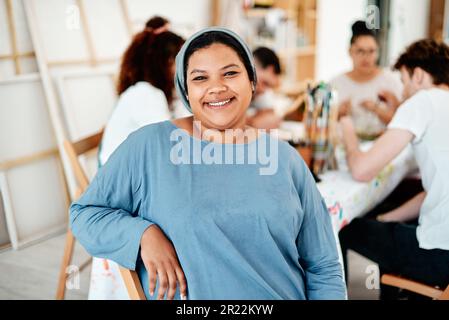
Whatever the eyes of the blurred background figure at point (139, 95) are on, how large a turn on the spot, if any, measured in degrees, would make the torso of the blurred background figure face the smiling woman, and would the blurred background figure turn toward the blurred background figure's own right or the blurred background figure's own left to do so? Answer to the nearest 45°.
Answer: approximately 135° to the blurred background figure's own right

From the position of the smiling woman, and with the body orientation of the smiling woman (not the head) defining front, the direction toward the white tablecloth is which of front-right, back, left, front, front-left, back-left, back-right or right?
back-left

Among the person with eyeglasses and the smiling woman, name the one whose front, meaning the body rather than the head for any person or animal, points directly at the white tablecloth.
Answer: the person with eyeglasses

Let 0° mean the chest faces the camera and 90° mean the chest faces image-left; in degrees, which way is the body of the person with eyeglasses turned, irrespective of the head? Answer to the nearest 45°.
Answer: approximately 0°

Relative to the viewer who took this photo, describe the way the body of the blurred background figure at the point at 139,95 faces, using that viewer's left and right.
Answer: facing away from the viewer and to the right of the viewer

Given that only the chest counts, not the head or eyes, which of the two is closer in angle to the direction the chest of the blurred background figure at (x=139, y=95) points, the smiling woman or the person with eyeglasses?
the person with eyeglasses

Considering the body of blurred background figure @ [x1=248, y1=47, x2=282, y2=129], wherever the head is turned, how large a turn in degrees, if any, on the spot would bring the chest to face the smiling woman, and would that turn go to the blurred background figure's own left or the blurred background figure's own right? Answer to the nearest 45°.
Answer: approximately 45° to the blurred background figure's own left

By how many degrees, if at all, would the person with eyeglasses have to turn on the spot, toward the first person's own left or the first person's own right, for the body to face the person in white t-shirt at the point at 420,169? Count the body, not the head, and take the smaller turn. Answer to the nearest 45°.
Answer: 0° — they already face them

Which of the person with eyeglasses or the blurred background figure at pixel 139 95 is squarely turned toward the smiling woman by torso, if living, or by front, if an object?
the person with eyeglasses

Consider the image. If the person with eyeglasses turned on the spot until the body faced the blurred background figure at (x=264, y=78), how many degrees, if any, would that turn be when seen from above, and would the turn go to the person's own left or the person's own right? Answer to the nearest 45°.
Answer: approximately 90° to the person's own right
